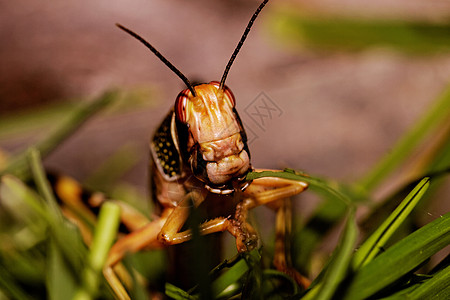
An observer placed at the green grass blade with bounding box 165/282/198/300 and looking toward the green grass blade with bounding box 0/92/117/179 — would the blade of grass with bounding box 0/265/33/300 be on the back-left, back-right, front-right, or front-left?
front-left

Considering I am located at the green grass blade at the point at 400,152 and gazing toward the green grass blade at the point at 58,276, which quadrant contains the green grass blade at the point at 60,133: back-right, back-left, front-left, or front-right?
front-right

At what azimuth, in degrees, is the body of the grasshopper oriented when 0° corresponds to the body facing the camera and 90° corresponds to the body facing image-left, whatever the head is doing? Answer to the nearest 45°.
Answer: approximately 315°
